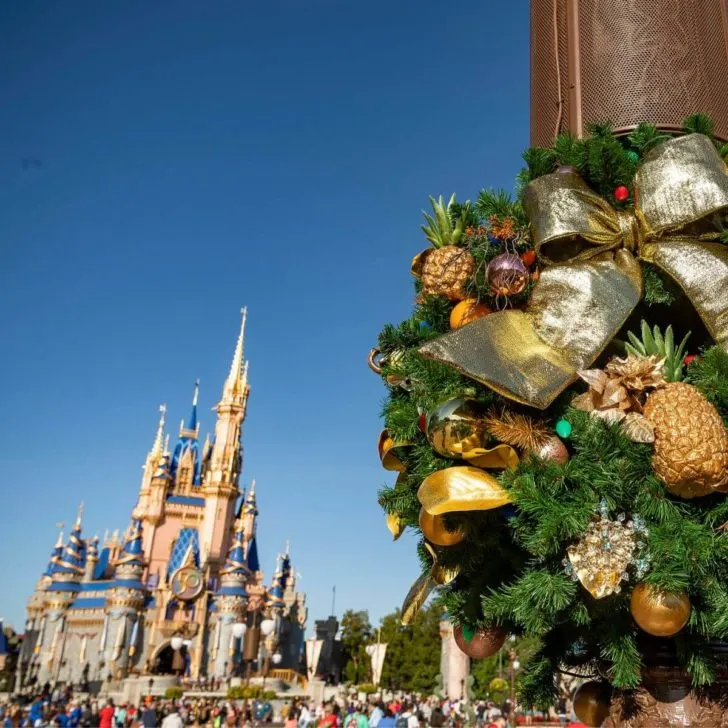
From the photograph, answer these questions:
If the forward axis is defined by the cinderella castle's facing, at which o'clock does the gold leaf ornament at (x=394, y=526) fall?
The gold leaf ornament is roughly at 12 o'clock from the cinderella castle.

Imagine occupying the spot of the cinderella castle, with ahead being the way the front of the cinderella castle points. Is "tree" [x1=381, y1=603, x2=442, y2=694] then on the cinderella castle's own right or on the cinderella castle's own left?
on the cinderella castle's own left

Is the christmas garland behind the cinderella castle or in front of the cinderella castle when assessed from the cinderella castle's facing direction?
in front

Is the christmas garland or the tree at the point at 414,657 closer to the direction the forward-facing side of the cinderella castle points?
the christmas garland

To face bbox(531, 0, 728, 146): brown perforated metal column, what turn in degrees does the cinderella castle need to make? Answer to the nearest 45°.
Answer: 0° — it already faces it

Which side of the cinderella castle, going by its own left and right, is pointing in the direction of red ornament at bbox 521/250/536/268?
front

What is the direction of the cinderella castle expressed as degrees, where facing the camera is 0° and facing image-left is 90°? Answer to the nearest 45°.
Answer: approximately 0°
